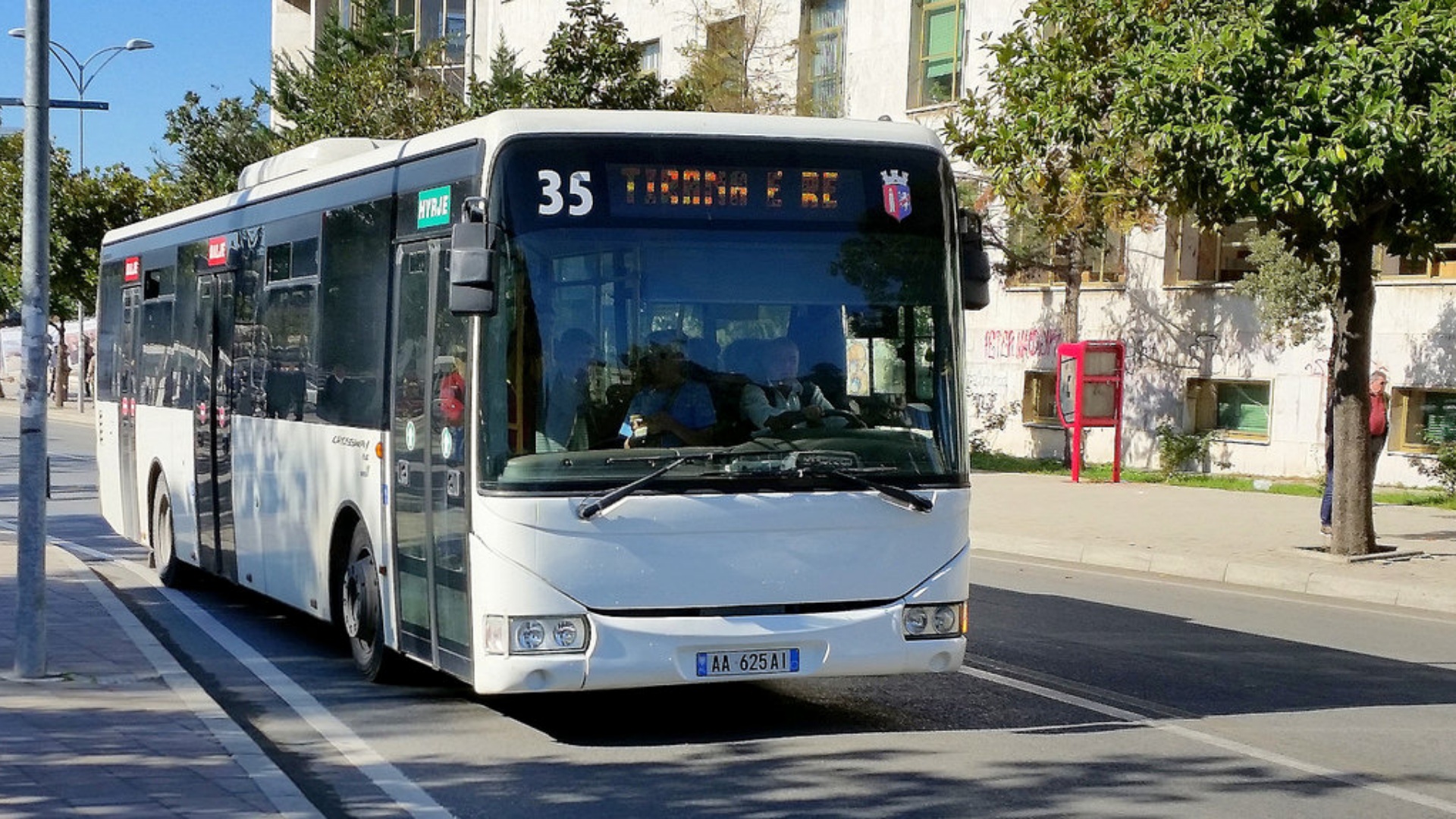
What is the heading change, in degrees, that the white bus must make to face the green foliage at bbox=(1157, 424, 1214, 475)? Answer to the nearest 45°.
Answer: approximately 90° to its left

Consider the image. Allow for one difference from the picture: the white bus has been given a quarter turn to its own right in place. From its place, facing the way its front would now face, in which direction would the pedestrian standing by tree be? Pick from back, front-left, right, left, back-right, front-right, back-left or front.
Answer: back

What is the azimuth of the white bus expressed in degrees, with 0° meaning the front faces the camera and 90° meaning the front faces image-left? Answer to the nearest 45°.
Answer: approximately 315°

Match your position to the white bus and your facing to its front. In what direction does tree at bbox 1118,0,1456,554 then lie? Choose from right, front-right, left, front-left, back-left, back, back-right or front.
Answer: left

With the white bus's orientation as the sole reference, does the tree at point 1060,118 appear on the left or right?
on its left
